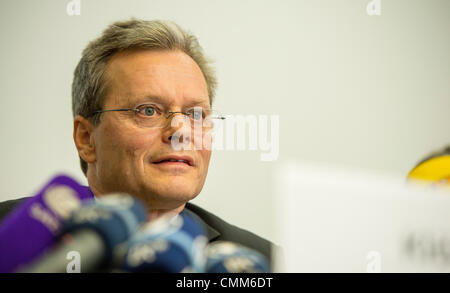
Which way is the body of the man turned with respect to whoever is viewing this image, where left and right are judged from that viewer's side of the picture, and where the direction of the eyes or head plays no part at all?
facing the viewer and to the right of the viewer

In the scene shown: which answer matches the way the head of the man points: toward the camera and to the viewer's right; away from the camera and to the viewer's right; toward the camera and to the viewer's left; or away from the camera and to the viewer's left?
toward the camera and to the viewer's right

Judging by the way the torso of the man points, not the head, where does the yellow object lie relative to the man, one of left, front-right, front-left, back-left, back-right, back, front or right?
front-left
